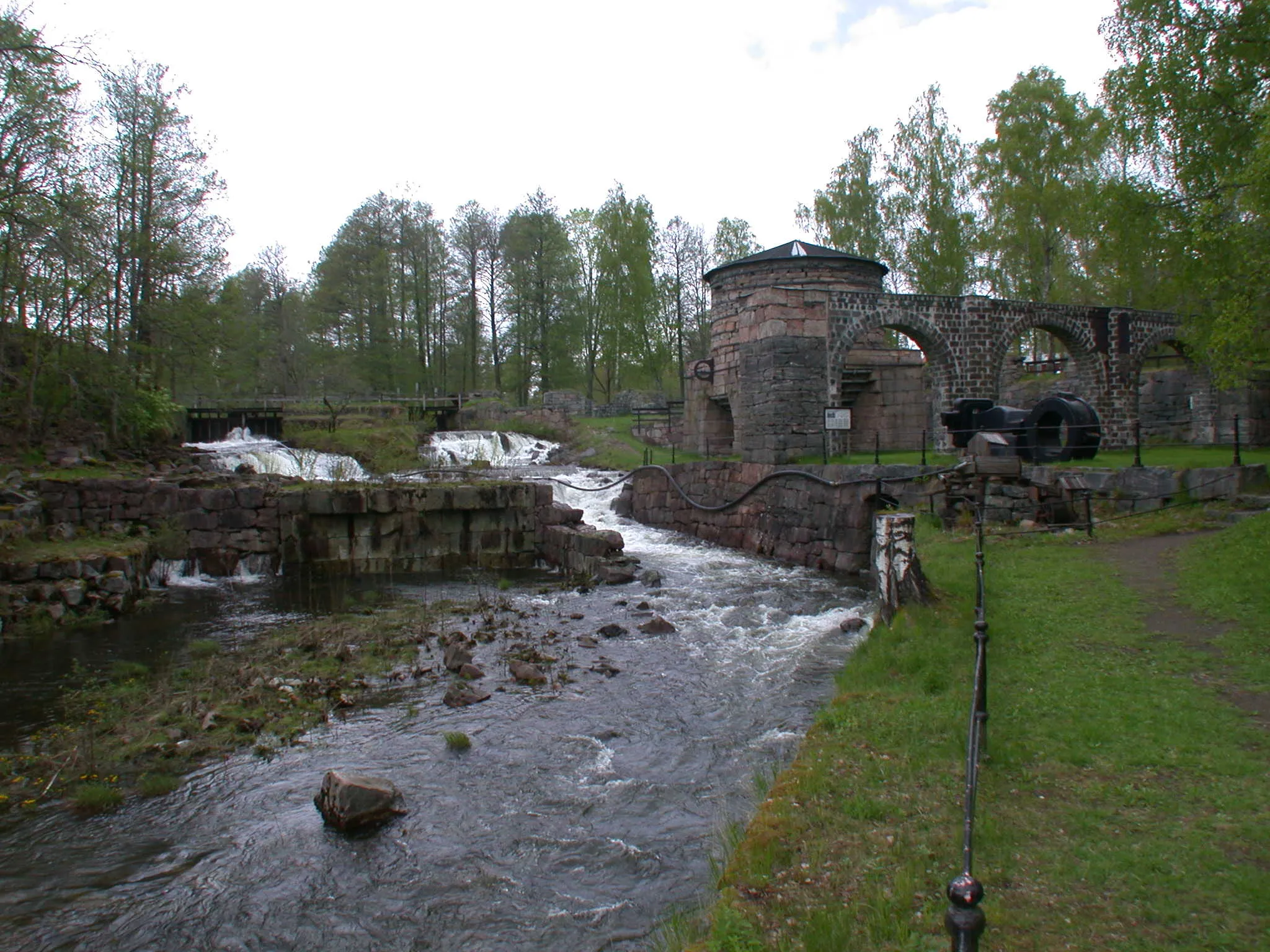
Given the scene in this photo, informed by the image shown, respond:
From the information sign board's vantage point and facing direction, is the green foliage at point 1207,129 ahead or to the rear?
ahead

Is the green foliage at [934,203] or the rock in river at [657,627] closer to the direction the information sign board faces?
the rock in river

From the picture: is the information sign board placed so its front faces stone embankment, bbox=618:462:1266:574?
yes

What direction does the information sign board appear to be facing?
toward the camera

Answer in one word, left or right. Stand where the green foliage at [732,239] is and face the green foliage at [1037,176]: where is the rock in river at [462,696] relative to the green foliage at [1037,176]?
right

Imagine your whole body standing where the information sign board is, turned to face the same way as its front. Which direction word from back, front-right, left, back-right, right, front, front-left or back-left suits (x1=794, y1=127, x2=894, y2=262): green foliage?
back

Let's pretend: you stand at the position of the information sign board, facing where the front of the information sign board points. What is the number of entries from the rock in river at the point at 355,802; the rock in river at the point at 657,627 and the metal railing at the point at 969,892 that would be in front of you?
3

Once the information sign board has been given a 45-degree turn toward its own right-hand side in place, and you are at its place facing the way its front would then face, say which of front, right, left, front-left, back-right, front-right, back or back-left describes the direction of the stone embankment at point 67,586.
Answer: front

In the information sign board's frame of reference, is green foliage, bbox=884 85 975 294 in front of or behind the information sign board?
behind

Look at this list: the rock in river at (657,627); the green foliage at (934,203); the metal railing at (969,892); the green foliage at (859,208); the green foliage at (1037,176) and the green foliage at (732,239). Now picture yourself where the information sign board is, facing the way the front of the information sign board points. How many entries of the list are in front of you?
2

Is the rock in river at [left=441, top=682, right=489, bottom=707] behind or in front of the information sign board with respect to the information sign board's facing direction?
in front

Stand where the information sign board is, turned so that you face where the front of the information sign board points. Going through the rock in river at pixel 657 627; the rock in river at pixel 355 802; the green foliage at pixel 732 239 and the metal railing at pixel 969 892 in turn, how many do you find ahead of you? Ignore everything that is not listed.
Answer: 3

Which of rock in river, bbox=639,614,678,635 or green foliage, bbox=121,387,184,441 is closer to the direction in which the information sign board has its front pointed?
the rock in river

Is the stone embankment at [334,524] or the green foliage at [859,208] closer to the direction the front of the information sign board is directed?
the stone embankment

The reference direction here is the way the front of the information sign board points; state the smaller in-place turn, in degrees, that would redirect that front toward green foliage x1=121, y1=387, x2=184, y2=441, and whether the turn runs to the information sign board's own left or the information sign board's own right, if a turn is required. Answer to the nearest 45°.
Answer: approximately 90° to the information sign board's own right

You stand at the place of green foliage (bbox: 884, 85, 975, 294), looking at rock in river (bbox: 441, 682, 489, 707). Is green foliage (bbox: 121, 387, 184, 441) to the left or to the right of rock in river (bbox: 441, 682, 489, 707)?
right

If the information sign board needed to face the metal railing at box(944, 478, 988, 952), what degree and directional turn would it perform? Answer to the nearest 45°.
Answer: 0° — it already faces it

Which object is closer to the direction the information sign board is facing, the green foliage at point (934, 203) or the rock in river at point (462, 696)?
the rock in river
